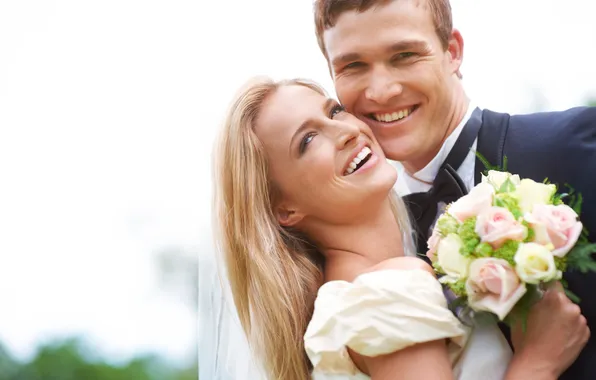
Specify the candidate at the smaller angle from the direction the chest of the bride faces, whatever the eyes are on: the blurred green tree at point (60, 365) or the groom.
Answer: the groom

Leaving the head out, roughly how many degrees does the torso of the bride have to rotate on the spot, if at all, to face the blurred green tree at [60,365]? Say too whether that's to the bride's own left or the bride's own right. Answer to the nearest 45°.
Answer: approximately 135° to the bride's own left

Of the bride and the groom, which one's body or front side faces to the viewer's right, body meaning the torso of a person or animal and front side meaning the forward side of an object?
the bride

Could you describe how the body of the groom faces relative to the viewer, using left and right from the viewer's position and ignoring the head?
facing the viewer and to the left of the viewer

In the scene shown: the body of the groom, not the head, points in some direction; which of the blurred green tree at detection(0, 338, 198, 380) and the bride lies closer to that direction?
the bride

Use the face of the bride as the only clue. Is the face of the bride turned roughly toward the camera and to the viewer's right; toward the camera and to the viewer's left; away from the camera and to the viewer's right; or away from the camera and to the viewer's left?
toward the camera and to the viewer's right

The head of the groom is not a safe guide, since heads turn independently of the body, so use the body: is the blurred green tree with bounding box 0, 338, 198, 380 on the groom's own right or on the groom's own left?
on the groom's own right

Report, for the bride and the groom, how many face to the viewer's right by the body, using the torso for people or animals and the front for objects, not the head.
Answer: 1

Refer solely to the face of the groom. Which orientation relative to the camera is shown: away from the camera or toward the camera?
toward the camera

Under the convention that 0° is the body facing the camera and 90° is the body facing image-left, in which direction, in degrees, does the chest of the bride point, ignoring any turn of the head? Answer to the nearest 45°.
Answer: approximately 270°
